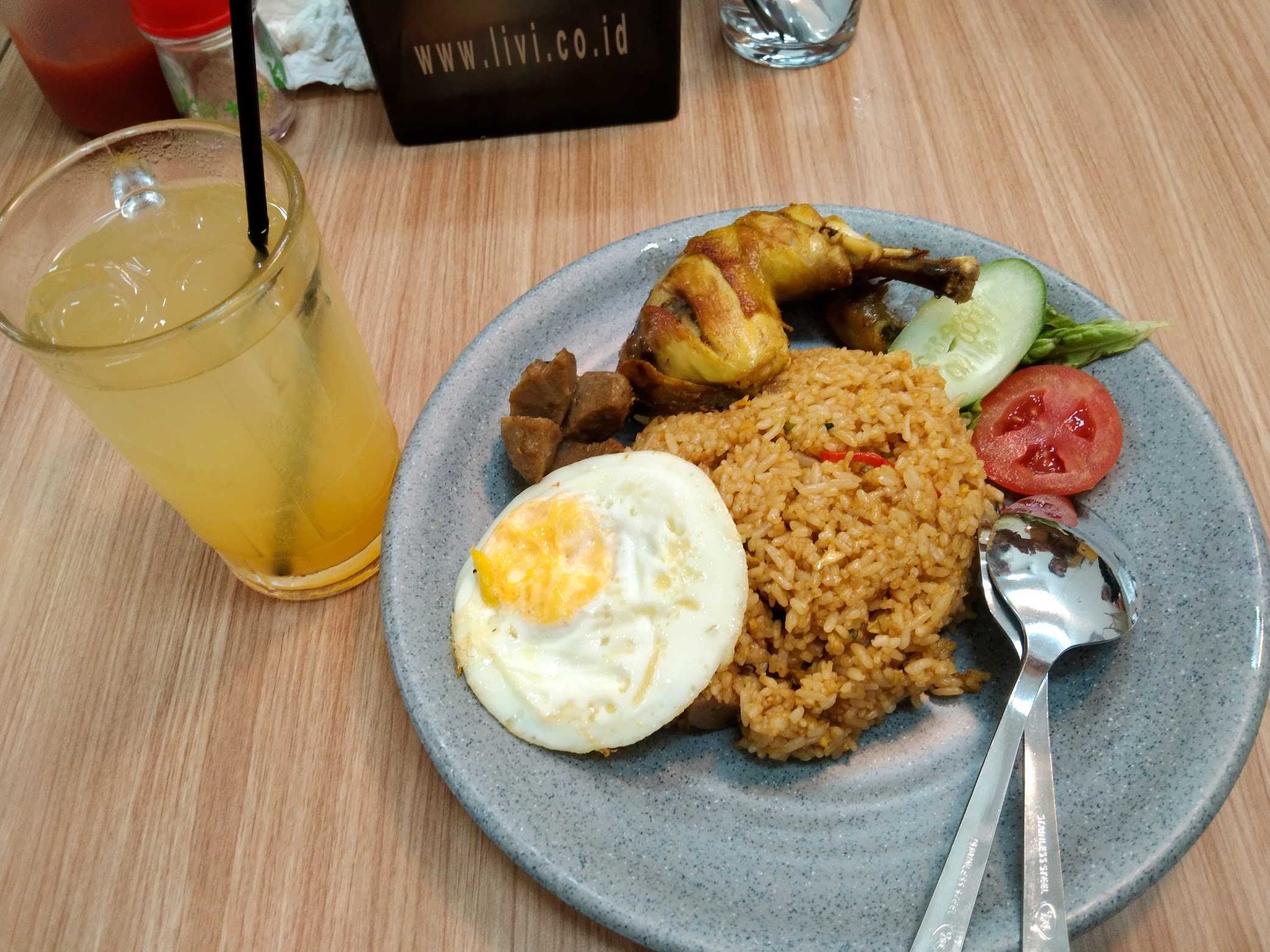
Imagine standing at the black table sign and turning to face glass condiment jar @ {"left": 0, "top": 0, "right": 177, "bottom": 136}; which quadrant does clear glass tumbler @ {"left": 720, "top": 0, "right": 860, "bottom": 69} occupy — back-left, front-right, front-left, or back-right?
back-right

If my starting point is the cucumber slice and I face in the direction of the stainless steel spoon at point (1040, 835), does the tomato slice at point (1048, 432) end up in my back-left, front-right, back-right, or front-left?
front-left

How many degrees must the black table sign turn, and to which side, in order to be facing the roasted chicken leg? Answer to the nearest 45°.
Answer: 0° — it already faces it

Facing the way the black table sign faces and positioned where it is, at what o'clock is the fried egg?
The fried egg is roughly at 12 o'clock from the black table sign.

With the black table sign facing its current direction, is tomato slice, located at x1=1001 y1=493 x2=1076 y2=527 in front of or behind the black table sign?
in front

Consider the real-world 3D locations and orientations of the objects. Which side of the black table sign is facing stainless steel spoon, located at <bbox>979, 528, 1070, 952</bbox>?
front

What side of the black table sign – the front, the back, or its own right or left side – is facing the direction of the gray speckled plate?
front

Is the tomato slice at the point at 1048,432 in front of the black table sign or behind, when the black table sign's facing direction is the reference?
in front

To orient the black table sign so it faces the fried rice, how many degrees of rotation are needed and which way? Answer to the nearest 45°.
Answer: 0° — it already faces it

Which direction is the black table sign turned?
toward the camera
